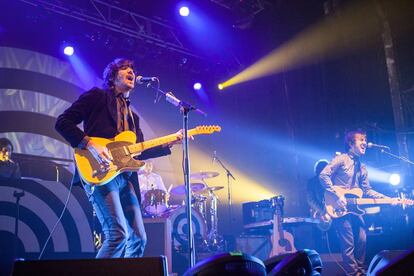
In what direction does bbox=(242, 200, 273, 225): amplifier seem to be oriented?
toward the camera

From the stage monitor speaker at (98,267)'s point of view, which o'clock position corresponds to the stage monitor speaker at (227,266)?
the stage monitor speaker at (227,266) is roughly at 4 o'clock from the stage monitor speaker at (98,267).

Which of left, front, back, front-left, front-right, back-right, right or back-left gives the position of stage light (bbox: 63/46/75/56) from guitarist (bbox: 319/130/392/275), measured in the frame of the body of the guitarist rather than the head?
back-right

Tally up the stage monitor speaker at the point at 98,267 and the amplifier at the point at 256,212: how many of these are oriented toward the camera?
1

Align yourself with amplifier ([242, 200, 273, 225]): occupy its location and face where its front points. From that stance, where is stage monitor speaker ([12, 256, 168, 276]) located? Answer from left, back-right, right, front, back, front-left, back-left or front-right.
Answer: front

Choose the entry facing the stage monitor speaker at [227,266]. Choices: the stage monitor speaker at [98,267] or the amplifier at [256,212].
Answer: the amplifier

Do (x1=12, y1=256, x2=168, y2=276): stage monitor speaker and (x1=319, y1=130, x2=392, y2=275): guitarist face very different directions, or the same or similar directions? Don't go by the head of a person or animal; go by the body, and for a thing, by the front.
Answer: very different directions

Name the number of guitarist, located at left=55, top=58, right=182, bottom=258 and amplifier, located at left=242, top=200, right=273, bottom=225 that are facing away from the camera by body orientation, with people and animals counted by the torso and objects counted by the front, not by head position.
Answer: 0

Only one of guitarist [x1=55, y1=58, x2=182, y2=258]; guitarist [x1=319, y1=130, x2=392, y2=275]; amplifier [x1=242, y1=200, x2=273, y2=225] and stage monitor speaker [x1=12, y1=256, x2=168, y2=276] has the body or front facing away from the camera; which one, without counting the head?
the stage monitor speaker

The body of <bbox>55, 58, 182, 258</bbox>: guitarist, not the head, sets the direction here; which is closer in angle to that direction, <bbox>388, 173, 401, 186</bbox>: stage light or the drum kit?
the stage light

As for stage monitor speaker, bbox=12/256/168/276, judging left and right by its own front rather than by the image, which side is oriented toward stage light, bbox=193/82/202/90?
front

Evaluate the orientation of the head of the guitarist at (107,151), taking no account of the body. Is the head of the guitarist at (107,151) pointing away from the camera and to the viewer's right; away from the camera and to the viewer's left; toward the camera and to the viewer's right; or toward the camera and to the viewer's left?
toward the camera and to the viewer's right

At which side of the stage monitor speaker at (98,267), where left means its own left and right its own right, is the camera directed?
back

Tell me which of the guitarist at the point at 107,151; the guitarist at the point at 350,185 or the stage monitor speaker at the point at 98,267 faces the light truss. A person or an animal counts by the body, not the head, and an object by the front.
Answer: the stage monitor speaker

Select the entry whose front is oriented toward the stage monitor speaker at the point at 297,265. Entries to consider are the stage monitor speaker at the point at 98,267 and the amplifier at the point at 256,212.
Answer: the amplifier

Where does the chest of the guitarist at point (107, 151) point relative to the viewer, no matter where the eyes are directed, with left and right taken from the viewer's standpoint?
facing the viewer and to the right of the viewer

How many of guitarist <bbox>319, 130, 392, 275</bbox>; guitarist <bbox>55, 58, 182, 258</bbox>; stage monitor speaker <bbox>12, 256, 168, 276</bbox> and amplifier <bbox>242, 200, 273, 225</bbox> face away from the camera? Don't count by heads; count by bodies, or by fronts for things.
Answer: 1
